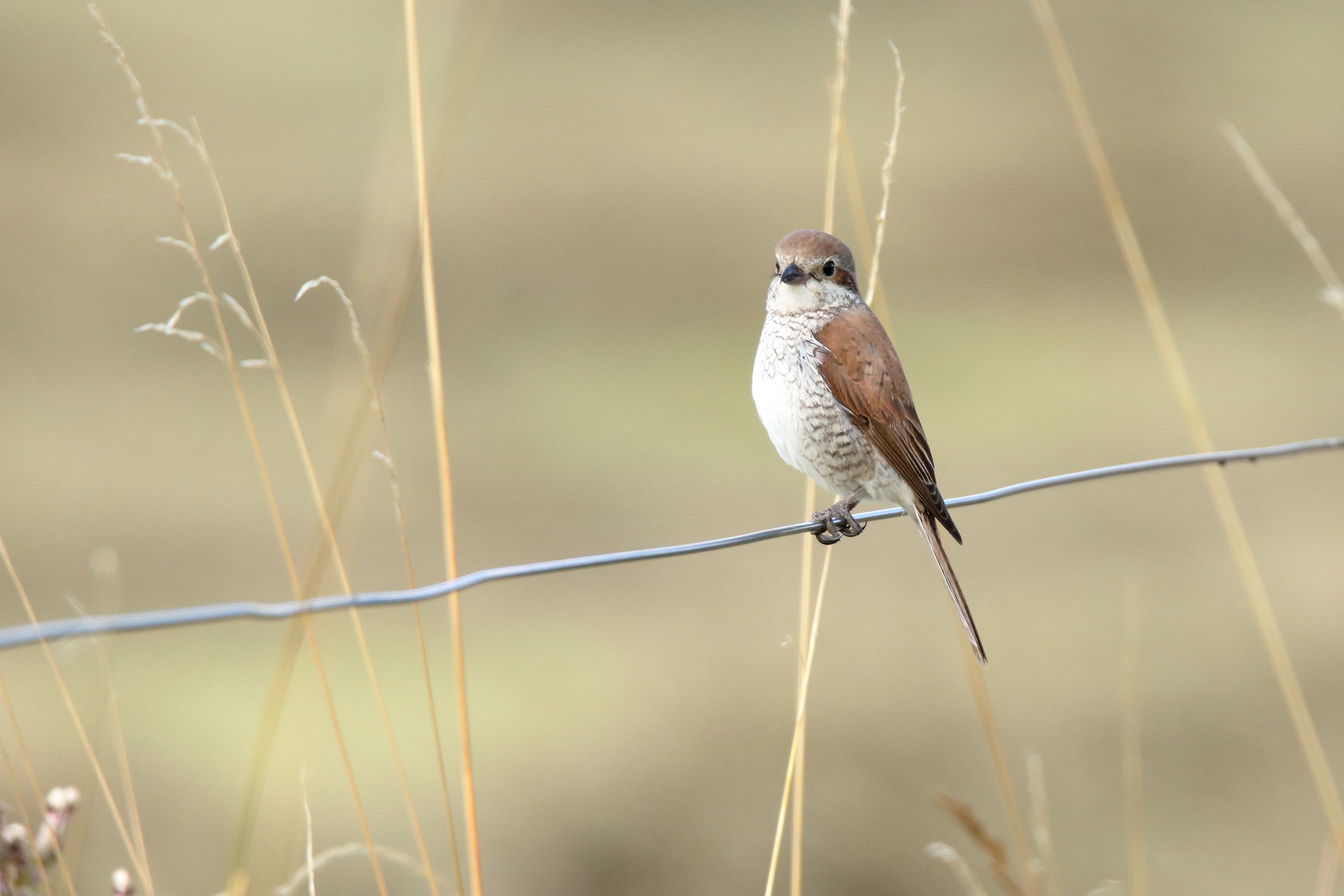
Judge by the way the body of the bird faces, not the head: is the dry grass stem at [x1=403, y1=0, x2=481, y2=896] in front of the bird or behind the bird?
in front

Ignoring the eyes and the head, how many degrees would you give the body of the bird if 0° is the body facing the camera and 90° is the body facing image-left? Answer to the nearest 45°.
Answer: approximately 45°

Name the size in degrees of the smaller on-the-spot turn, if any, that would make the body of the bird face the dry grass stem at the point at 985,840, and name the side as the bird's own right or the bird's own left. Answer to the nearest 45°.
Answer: approximately 45° to the bird's own left

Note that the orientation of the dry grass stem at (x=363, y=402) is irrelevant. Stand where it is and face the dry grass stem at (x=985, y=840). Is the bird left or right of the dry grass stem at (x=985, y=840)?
left

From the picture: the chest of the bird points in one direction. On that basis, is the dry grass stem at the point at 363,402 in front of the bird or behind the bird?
in front

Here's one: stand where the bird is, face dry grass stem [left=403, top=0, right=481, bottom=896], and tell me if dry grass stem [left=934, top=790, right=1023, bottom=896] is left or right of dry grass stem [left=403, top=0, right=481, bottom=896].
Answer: left
